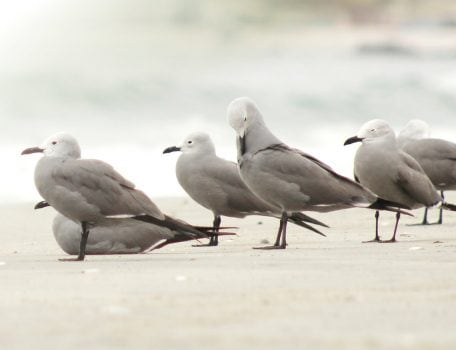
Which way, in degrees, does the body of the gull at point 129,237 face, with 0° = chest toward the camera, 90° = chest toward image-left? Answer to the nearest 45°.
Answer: approximately 90°

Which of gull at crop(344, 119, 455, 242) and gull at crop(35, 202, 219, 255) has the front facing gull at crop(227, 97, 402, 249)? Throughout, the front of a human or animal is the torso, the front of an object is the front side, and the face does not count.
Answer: gull at crop(344, 119, 455, 242)

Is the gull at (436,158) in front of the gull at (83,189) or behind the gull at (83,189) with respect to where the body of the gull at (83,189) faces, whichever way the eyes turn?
behind

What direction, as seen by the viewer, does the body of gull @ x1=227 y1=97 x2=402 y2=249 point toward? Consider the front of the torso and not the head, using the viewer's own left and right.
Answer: facing to the left of the viewer

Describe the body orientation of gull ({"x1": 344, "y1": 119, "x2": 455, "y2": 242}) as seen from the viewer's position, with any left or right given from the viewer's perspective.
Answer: facing the viewer and to the left of the viewer

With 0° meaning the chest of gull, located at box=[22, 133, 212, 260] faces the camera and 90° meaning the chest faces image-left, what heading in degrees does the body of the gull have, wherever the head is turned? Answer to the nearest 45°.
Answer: approximately 90°

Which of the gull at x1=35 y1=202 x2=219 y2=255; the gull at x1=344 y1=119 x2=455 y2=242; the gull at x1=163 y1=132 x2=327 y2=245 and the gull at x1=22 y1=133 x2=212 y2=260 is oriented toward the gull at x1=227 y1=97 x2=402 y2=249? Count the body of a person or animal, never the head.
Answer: the gull at x1=344 y1=119 x2=455 y2=242

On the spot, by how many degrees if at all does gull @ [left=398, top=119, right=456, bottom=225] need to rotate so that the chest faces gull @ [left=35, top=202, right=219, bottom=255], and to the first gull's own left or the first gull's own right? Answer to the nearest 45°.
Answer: approximately 45° to the first gull's own left

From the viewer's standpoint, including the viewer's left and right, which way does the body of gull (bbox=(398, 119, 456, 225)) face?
facing to the left of the viewer

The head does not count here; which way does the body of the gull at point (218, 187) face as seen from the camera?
to the viewer's left

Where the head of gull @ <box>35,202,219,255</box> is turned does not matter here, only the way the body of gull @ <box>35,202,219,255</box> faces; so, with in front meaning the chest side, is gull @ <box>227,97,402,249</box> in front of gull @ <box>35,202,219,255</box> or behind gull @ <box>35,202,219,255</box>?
behind

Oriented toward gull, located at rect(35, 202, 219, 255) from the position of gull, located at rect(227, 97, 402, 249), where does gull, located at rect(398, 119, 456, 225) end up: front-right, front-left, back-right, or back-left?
back-right

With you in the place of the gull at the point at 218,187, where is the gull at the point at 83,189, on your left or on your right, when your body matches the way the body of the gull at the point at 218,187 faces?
on your left

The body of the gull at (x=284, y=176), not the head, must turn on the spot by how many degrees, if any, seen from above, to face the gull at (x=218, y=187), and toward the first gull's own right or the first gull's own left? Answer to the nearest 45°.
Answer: approximately 45° to the first gull's own right

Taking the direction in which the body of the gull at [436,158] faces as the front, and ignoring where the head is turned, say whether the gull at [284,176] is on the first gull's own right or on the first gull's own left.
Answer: on the first gull's own left

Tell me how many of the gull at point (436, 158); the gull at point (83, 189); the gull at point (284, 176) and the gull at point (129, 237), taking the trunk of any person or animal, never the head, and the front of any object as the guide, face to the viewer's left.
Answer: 4
